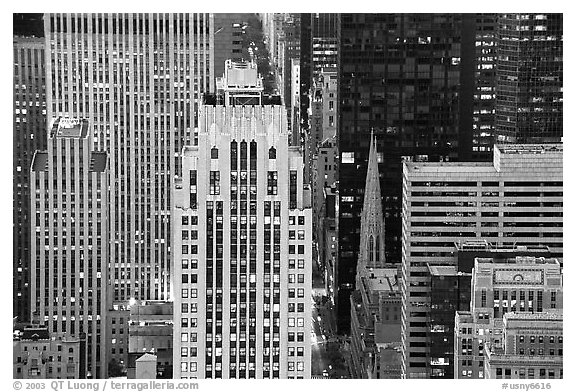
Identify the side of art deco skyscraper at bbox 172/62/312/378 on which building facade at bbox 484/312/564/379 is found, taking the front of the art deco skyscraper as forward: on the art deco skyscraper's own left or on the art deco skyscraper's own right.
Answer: on the art deco skyscraper's own left

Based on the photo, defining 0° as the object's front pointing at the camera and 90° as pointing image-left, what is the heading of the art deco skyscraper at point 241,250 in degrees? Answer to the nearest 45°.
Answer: approximately 0°

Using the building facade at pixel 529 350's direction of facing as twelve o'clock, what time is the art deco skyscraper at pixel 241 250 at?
The art deco skyscraper is roughly at 2 o'clock from the building facade.

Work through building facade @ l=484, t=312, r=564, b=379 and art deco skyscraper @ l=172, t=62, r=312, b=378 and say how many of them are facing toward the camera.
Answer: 2

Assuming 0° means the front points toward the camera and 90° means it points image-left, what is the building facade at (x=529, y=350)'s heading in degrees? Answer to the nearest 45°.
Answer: approximately 0°
